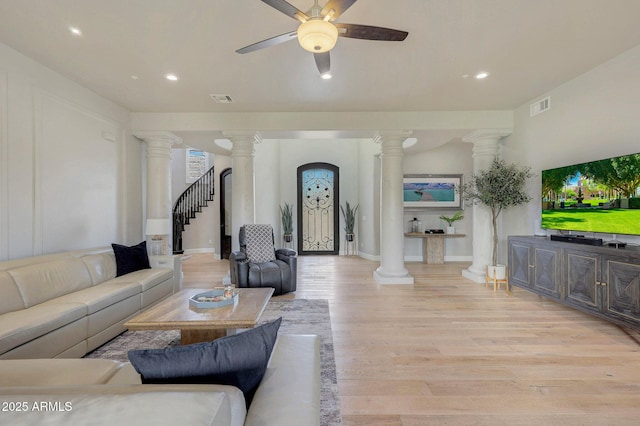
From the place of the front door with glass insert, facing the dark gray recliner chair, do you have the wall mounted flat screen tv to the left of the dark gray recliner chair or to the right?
left

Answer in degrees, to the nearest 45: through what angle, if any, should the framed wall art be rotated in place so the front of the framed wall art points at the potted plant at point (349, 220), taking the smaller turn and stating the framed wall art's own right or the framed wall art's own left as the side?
approximately 90° to the framed wall art's own right

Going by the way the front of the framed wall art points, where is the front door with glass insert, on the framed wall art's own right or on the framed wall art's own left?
on the framed wall art's own right

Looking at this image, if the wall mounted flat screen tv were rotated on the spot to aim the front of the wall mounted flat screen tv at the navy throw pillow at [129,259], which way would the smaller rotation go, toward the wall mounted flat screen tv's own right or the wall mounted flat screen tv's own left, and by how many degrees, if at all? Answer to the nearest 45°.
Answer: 0° — it already faces it

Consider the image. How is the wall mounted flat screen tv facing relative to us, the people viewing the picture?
facing the viewer and to the left of the viewer

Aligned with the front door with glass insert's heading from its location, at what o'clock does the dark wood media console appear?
The dark wood media console is roughly at 11 o'clock from the front door with glass insert.

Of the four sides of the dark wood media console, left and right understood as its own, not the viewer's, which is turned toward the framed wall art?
right

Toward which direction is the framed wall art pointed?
toward the camera

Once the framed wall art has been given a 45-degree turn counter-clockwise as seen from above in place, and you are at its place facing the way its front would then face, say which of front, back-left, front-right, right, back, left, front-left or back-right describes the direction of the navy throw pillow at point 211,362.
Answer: front-right

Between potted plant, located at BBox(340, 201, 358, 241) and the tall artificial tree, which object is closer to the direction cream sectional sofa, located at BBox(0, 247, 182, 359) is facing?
the tall artificial tree

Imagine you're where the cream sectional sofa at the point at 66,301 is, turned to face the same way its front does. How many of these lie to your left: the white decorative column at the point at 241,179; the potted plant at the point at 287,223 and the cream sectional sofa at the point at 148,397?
2

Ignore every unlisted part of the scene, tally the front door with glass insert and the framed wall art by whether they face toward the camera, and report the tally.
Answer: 2

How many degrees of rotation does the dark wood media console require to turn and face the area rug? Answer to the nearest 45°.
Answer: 0° — it already faces it

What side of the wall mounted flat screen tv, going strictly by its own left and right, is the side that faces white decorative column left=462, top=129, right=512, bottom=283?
right

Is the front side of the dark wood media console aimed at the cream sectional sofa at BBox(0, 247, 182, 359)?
yes

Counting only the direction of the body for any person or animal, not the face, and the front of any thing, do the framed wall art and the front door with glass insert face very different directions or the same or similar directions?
same or similar directions
